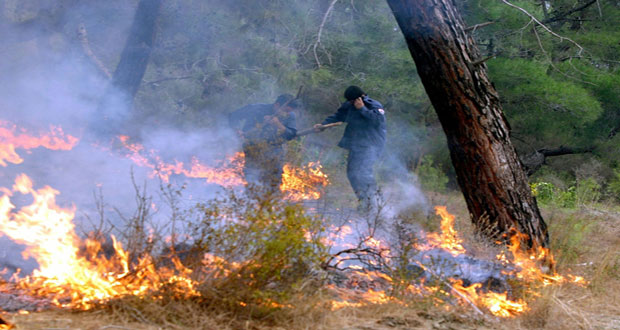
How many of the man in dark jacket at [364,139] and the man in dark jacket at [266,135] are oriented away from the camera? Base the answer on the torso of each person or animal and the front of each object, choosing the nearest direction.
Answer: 0

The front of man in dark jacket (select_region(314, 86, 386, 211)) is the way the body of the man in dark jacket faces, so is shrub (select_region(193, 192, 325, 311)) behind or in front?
in front

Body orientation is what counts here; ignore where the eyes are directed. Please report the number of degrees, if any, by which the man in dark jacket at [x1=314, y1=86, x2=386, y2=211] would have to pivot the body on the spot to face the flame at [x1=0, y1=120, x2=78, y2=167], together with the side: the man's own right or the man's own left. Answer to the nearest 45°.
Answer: approximately 45° to the man's own right

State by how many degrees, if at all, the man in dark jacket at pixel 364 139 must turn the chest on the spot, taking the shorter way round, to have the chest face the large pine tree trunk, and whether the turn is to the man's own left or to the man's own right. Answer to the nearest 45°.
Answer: approximately 90° to the man's own left

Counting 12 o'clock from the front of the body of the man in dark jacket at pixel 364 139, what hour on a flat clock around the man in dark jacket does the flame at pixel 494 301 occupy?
The flame is roughly at 10 o'clock from the man in dark jacket.
